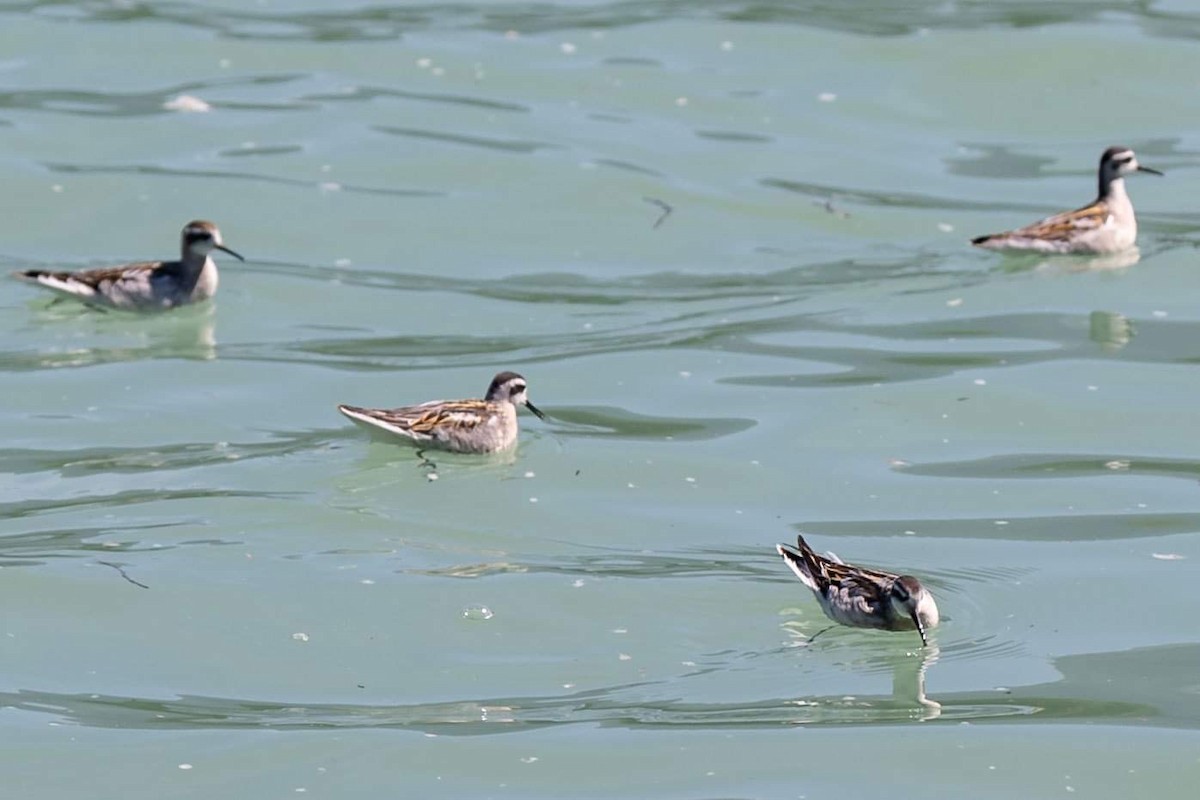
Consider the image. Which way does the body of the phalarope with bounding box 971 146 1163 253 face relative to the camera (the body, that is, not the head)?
to the viewer's right

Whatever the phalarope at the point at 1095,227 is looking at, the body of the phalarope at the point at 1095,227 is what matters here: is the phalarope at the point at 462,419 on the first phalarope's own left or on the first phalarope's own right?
on the first phalarope's own right

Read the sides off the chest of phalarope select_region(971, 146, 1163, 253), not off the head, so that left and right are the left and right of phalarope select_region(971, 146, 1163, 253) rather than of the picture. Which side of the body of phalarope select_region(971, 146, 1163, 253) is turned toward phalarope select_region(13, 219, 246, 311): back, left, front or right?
back

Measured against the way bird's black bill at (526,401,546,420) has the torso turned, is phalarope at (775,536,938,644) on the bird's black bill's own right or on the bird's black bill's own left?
on the bird's black bill's own right

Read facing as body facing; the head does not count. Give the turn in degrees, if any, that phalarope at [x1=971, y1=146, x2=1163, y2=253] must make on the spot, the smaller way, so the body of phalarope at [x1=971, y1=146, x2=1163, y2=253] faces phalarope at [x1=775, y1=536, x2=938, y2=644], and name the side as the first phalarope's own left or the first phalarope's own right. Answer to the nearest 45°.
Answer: approximately 90° to the first phalarope's own right

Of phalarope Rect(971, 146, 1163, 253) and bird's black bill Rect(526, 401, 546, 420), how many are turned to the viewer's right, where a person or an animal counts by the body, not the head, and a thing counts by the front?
2

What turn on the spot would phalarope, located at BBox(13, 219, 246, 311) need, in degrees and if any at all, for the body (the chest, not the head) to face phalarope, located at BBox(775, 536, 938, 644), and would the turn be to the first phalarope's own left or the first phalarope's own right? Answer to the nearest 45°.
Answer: approximately 45° to the first phalarope's own right

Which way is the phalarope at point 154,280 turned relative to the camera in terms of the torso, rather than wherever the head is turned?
to the viewer's right

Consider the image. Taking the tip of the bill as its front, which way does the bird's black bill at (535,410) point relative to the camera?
to the viewer's right

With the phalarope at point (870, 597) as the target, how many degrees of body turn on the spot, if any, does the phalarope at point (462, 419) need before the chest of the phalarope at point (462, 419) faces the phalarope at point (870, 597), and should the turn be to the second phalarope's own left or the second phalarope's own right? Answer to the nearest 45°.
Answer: approximately 45° to the second phalarope's own right

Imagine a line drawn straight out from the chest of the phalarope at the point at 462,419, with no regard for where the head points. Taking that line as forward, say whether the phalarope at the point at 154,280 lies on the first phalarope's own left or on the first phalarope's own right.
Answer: on the first phalarope's own left

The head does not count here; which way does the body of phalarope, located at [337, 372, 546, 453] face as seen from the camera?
to the viewer's right
